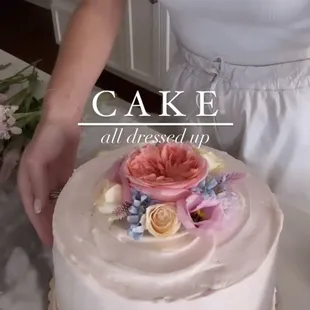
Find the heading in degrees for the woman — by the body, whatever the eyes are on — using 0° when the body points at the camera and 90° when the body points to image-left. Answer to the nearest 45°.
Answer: approximately 45°

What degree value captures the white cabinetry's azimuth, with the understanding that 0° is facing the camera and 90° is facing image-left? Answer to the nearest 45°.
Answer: approximately 45°

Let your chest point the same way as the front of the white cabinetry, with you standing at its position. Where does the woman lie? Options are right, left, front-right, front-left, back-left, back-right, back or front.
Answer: front-left

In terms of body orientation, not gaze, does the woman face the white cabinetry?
no

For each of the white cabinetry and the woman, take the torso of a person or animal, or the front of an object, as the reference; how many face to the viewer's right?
0

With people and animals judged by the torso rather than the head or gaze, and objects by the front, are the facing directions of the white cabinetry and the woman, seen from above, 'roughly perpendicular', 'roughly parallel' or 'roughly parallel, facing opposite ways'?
roughly parallel

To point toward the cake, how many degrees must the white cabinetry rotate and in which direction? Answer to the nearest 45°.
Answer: approximately 45° to its left

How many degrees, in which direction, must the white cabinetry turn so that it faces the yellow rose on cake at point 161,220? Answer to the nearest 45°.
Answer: approximately 45° to its left
